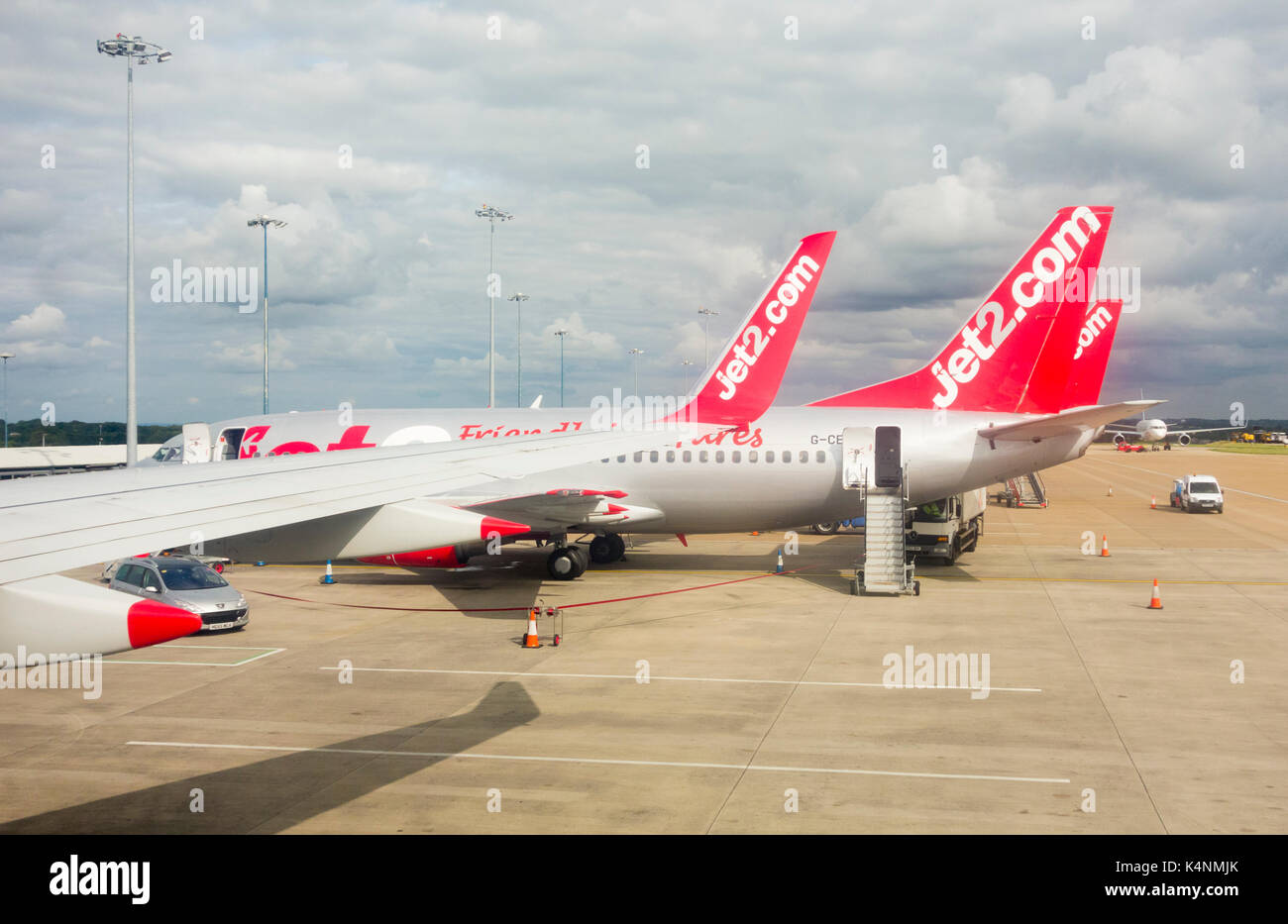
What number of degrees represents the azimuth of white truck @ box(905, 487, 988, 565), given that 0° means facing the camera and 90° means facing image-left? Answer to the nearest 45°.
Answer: approximately 45°

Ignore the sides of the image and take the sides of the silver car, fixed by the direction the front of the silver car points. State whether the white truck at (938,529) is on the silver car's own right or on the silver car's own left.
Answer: on the silver car's own left

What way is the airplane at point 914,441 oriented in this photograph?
to the viewer's left

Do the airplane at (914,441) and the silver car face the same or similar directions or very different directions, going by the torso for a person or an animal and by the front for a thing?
very different directions

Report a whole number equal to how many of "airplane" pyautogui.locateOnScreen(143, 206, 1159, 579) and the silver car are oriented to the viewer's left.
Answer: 1

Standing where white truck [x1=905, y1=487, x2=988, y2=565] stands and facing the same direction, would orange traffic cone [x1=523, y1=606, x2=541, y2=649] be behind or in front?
in front

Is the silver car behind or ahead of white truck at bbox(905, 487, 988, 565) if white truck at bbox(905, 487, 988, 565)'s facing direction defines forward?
ahead

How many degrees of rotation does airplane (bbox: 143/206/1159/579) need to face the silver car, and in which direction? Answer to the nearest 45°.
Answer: approximately 45° to its left
